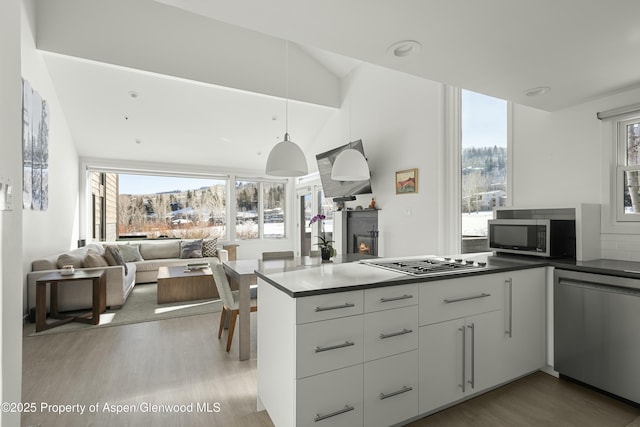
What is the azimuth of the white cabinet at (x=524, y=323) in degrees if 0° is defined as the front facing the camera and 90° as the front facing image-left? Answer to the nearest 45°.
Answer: approximately 315°

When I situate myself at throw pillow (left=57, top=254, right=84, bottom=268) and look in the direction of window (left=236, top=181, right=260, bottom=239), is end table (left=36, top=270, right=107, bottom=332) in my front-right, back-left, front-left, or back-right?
back-right

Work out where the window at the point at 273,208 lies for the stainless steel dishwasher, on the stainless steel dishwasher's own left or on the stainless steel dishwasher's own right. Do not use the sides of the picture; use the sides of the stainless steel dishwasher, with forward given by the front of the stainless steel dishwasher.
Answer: on the stainless steel dishwasher's own right

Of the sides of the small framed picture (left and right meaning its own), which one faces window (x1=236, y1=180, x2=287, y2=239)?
right

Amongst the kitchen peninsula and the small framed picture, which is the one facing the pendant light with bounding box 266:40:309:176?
the small framed picture

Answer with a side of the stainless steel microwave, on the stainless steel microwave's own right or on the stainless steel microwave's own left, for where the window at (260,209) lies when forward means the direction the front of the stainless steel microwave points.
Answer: on the stainless steel microwave's own right

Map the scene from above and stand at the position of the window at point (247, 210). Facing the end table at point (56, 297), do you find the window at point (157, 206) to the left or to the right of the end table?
right

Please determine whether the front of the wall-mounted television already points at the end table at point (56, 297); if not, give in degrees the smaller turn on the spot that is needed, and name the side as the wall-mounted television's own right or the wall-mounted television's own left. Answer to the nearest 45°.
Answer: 0° — it already faces it

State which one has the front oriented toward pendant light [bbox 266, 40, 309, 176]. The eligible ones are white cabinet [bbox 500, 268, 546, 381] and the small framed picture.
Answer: the small framed picture
